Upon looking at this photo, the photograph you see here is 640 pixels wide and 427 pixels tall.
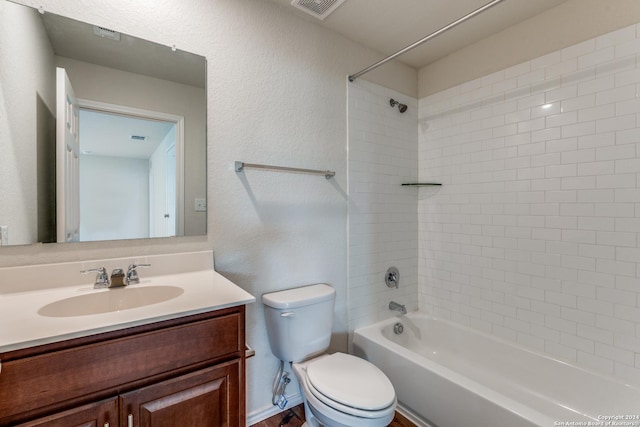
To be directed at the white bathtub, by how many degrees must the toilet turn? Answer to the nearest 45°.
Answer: approximately 45° to its left

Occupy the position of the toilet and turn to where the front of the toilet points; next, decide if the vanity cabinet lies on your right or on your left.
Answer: on your right

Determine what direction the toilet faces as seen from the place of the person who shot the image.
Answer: facing the viewer and to the right of the viewer

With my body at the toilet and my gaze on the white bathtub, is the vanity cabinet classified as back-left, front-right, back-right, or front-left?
back-right
